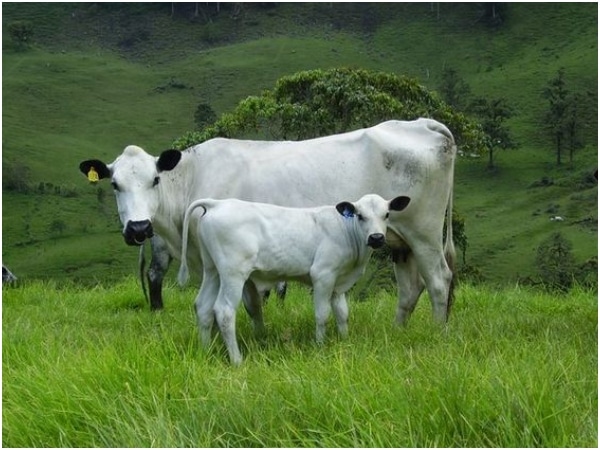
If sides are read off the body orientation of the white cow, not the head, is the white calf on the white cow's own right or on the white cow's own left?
on the white cow's own left

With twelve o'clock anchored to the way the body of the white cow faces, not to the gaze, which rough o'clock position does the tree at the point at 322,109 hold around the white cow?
The tree is roughly at 3 o'clock from the white cow.

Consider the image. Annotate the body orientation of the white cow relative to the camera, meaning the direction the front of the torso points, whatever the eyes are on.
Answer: to the viewer's left
